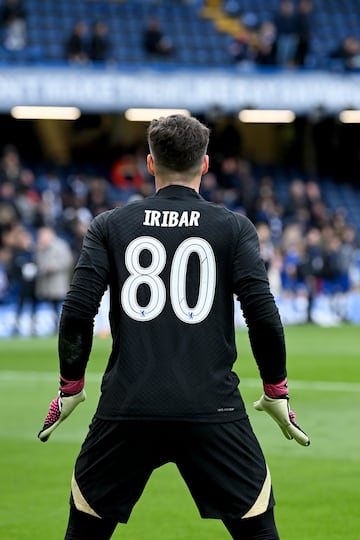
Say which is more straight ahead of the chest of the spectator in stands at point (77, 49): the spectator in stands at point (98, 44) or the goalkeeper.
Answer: the goalkeeper

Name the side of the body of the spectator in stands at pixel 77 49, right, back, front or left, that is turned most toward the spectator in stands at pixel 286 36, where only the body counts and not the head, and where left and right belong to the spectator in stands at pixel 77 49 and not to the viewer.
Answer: left

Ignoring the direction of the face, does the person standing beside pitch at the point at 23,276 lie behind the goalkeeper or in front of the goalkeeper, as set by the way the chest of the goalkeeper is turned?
in front

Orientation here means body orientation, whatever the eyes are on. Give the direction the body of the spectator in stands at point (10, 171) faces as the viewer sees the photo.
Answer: toward the camera

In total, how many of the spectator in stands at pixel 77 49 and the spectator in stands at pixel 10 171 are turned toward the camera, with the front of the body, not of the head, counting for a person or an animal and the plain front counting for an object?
2

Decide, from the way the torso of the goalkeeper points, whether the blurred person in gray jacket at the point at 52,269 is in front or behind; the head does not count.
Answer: in front

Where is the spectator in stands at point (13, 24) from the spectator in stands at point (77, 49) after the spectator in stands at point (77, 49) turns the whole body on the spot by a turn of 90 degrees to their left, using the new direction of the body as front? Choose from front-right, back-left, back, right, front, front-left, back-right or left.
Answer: back

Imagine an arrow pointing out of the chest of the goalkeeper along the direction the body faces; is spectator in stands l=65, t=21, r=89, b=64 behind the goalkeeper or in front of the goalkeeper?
in front

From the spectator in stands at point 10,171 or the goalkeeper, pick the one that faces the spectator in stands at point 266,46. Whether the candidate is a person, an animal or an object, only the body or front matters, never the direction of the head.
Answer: the goalkeeper

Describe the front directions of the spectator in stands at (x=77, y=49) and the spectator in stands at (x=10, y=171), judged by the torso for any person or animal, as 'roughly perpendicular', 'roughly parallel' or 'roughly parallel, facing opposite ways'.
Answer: roughly parallel

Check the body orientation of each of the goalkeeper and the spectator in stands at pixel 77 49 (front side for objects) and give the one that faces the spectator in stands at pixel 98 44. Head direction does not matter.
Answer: the goalkeeper

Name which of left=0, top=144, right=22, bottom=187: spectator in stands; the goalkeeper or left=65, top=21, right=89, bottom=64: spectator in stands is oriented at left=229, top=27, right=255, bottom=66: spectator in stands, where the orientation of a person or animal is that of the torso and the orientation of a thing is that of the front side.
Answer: the goalkeeper

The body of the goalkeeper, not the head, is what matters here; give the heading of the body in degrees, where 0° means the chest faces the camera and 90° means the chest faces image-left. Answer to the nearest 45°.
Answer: approximately 180°

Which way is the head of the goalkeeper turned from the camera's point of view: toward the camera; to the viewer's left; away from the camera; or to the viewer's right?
away from the camera

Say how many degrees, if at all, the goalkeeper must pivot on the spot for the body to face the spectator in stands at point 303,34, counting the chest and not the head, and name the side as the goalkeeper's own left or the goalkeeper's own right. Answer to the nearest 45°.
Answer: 0° — they already face them

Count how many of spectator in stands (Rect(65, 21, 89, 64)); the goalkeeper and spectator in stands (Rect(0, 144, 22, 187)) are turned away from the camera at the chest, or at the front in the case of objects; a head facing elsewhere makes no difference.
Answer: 1
